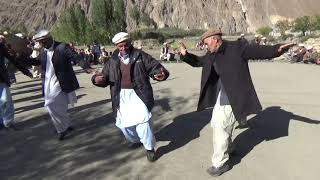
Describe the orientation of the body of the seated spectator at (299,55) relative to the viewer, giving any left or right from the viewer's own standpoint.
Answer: facing the viewer and to the left of the viewer

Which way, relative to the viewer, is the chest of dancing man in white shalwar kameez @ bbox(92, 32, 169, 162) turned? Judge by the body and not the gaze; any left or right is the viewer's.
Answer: facing the viewer

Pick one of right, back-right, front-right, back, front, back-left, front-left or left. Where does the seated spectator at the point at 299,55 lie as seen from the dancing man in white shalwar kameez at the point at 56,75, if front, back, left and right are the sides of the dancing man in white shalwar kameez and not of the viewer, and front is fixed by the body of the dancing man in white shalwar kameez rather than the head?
back

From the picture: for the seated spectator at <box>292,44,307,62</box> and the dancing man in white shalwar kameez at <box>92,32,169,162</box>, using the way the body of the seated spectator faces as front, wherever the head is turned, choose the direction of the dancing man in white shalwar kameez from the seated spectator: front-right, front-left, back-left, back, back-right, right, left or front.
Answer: front-left

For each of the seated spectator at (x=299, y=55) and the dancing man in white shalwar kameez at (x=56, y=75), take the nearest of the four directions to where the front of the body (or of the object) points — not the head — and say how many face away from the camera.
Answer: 0

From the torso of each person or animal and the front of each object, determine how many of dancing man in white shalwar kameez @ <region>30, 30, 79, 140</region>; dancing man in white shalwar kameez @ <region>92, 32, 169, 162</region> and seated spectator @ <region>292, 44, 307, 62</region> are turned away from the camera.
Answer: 0

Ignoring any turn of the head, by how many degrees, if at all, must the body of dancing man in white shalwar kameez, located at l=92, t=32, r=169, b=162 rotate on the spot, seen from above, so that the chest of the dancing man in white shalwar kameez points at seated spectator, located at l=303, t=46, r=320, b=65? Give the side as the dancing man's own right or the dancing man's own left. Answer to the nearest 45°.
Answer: approximately 135° to the dancing man's own left

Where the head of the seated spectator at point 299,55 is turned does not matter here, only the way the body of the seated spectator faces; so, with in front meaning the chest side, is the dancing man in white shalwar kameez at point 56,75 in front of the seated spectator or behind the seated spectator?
in front

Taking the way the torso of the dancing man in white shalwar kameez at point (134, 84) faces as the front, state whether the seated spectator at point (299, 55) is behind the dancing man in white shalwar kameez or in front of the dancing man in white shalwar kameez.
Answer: behind

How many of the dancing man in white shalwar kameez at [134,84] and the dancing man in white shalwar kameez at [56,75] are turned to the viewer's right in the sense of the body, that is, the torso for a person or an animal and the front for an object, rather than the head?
0
